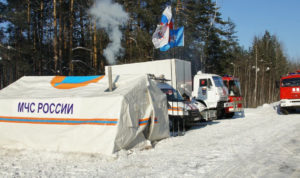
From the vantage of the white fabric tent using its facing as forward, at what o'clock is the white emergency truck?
The white emergency truck is roughly at 9 o'clock from the white fabric tent.

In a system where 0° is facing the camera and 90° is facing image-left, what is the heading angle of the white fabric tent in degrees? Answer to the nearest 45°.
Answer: approximately 315°

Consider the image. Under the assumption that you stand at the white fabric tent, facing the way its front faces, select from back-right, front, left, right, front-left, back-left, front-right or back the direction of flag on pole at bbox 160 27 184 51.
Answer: left

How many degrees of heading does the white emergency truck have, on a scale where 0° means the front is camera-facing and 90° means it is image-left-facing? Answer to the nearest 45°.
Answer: approximately 315°

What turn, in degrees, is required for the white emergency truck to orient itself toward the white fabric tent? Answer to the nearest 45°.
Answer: approximately 45° to its right

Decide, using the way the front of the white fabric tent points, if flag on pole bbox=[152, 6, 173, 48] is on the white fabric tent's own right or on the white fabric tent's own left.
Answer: on the white fabric tent's own left
